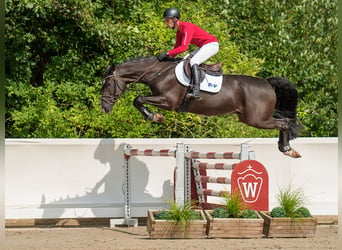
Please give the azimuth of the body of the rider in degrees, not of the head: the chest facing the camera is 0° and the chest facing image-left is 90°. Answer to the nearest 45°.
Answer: approximately 90°

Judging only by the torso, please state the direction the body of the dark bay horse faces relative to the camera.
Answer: to the viewer's left

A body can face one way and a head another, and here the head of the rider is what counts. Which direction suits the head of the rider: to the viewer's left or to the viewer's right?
to the viewer's left
